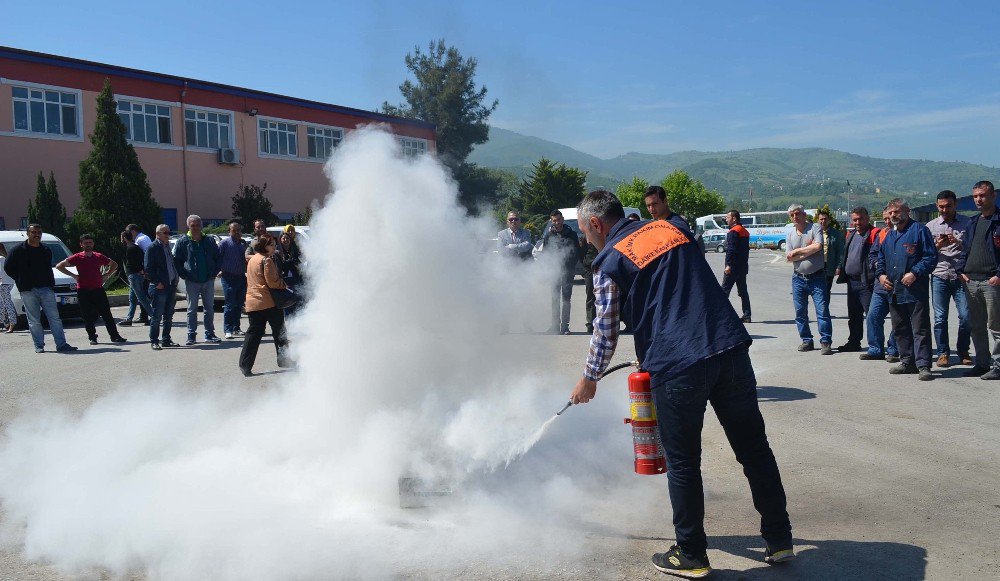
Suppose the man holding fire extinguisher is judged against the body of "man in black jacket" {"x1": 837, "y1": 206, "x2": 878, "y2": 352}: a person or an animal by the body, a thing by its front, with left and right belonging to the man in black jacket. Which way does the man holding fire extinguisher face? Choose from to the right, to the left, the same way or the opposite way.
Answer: to the right

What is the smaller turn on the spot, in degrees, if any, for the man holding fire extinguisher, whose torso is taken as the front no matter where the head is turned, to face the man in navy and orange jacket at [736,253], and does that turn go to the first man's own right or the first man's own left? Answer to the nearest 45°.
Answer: approximately 45° to the first man's own right

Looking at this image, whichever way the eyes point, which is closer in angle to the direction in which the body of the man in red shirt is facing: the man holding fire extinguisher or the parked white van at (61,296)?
the man holding fire extinguisher

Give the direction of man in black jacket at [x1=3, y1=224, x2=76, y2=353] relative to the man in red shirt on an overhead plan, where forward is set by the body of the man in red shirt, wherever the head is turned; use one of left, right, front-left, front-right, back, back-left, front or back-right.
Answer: front-right

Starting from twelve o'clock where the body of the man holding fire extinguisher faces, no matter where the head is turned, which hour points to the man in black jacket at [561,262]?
The man in black jacket is roughly at 1 o'clock from the man holding fire extinguisher.

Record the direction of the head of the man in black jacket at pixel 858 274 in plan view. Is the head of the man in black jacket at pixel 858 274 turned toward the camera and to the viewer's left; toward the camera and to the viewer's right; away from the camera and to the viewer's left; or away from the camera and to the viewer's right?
toward the camera and to the viewer's left

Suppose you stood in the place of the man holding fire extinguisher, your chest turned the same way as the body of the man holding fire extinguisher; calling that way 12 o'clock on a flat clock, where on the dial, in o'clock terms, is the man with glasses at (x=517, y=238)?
The man with glasses is roughly at 1 o'clock from the man holding fire extinguisher.

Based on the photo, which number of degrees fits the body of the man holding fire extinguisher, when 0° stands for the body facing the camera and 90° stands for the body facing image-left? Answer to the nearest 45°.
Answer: approximately 135°

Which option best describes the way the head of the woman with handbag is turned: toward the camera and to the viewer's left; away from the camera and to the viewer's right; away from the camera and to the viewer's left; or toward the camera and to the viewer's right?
away from the camera and to the viewer's right

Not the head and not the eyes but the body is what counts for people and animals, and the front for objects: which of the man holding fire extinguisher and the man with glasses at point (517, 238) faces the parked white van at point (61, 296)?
the man holding fire extinguisher

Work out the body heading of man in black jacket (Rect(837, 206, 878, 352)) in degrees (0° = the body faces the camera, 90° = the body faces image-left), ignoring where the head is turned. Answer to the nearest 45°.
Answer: approximately 45°

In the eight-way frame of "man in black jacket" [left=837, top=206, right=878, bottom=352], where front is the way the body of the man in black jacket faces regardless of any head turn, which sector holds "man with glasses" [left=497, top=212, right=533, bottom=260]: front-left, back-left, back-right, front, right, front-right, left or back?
front-right

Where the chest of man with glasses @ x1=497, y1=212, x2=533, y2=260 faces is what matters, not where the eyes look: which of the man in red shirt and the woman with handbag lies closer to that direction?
the woman with handbag

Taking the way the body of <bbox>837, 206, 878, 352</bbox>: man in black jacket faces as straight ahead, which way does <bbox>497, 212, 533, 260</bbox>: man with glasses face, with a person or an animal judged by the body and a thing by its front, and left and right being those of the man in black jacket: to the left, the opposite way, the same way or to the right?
to the left
